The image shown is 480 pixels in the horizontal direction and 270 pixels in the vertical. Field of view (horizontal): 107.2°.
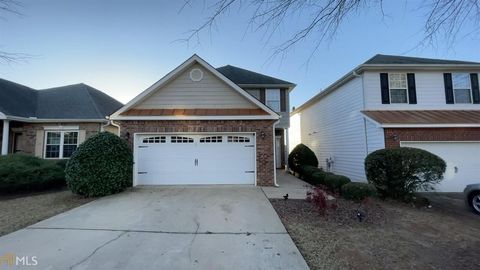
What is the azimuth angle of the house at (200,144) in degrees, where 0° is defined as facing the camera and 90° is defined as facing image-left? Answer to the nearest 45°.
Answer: approximately 0°

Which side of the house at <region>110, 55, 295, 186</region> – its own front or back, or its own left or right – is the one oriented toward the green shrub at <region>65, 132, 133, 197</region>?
right

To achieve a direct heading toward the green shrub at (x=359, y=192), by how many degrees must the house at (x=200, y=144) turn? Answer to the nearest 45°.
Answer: approximately 45° to its left

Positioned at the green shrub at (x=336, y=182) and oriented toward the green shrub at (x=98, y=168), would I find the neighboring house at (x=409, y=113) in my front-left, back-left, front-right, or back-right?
back-right

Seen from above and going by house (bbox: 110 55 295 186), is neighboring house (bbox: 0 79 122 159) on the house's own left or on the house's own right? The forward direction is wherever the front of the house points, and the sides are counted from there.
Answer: on the house's own right

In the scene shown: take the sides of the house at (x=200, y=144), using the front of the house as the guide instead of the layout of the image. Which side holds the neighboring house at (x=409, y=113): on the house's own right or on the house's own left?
on the house's own left

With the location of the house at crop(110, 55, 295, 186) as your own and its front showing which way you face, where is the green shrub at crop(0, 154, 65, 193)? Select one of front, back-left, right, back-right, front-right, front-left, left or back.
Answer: right

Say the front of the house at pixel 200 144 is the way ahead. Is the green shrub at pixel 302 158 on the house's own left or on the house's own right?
on the house's own left

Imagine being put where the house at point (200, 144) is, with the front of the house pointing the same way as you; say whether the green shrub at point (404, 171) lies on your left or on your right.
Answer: on your left

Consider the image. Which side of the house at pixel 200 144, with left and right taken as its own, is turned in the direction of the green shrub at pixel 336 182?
left
